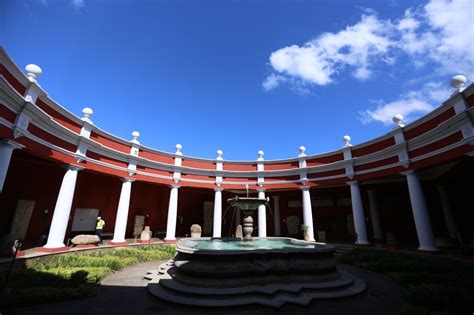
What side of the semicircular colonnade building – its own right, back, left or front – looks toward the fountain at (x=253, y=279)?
front

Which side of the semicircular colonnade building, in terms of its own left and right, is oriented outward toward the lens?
front
